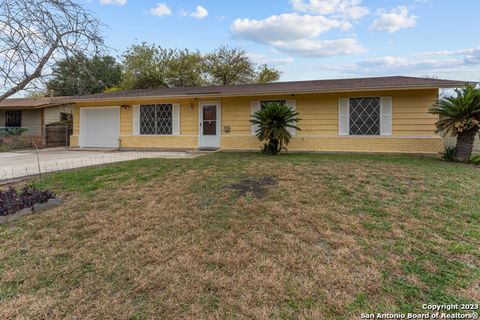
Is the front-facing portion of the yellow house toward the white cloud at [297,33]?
no

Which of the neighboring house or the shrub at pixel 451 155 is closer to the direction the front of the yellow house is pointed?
the shrub

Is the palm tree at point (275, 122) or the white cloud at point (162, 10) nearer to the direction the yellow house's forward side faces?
the palm tree

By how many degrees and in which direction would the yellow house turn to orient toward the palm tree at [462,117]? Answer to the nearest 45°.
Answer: approximately 45° to its left

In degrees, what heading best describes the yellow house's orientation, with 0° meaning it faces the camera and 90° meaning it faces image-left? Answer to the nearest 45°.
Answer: approximately 0°

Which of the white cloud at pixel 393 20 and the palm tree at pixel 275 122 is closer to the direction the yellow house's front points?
the palm tree

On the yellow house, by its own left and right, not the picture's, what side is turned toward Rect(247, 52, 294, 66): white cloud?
back

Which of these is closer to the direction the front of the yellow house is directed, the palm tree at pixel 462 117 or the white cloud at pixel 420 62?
the palm tree

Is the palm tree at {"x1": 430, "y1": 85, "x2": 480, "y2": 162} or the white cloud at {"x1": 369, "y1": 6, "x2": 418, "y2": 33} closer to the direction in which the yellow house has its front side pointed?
the palm tree
